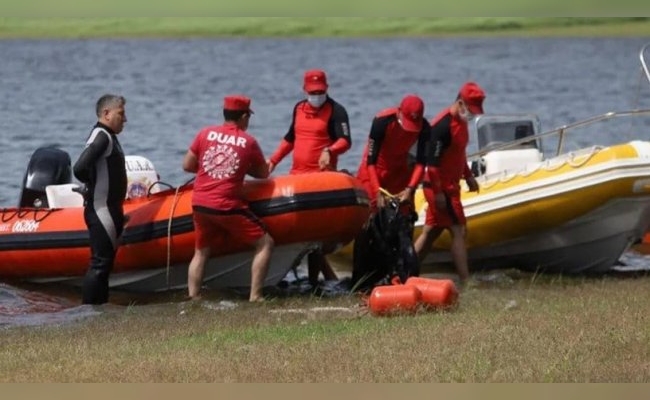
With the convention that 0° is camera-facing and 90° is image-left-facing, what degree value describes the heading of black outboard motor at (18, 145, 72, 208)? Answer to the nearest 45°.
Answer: approximately 270°

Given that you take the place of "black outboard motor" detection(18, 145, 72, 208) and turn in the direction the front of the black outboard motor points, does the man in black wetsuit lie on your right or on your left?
on your right

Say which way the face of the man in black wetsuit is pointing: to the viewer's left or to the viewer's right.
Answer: to the viewer's right

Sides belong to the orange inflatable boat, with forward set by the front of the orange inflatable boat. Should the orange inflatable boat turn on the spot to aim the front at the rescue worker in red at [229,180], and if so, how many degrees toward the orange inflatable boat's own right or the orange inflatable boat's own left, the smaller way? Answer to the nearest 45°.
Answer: approximately 45° to the orange inflatable boat's own right

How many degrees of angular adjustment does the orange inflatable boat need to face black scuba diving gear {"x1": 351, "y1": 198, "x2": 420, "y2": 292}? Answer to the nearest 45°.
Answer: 0° — it already faces it

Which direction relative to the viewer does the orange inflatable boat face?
to the viewer's right

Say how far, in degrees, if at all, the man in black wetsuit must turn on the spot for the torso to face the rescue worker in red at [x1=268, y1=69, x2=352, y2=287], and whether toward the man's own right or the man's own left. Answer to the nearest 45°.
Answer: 0° — they already face them

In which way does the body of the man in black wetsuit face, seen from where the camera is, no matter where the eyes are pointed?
to the viewer's right
